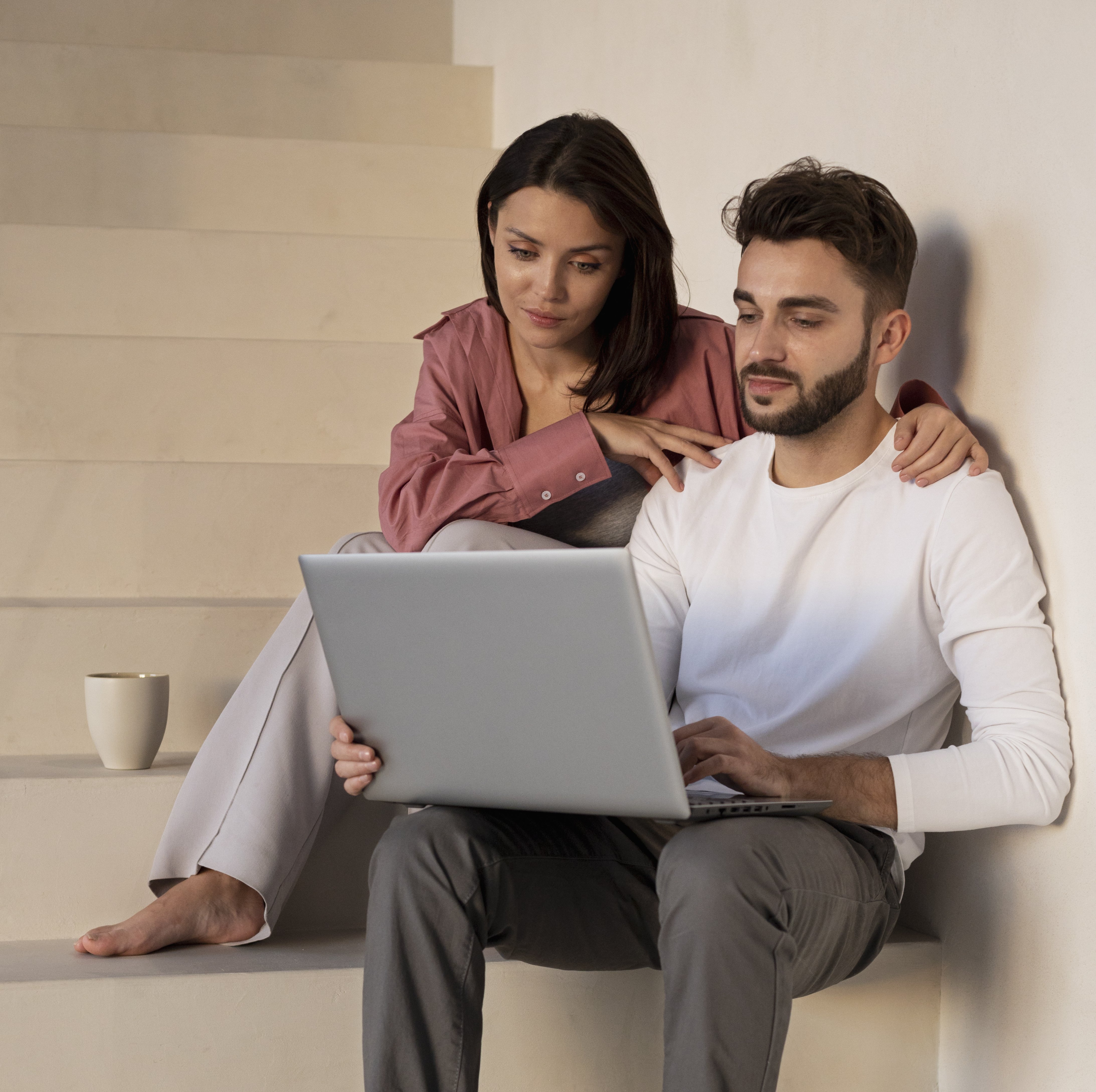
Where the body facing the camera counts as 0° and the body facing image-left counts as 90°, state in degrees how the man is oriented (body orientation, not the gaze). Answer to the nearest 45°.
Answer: approximately 45°

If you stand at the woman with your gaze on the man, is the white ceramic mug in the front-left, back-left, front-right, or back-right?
back-right

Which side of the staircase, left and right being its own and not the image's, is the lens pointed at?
front

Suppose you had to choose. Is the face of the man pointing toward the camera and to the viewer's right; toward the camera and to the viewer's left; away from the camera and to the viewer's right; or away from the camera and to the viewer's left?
toward the camera and to the viewer's left
